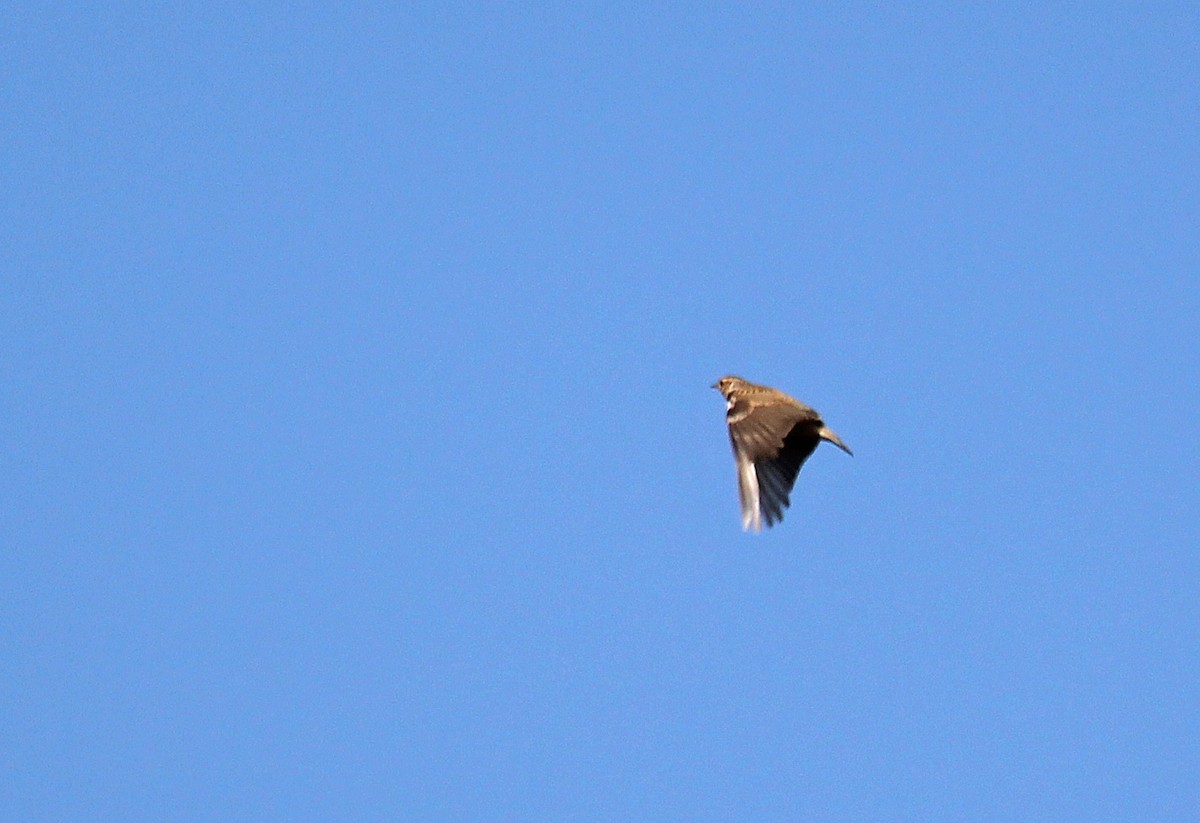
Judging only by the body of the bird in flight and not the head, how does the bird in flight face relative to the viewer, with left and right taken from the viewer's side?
facing to the left of the viewer
